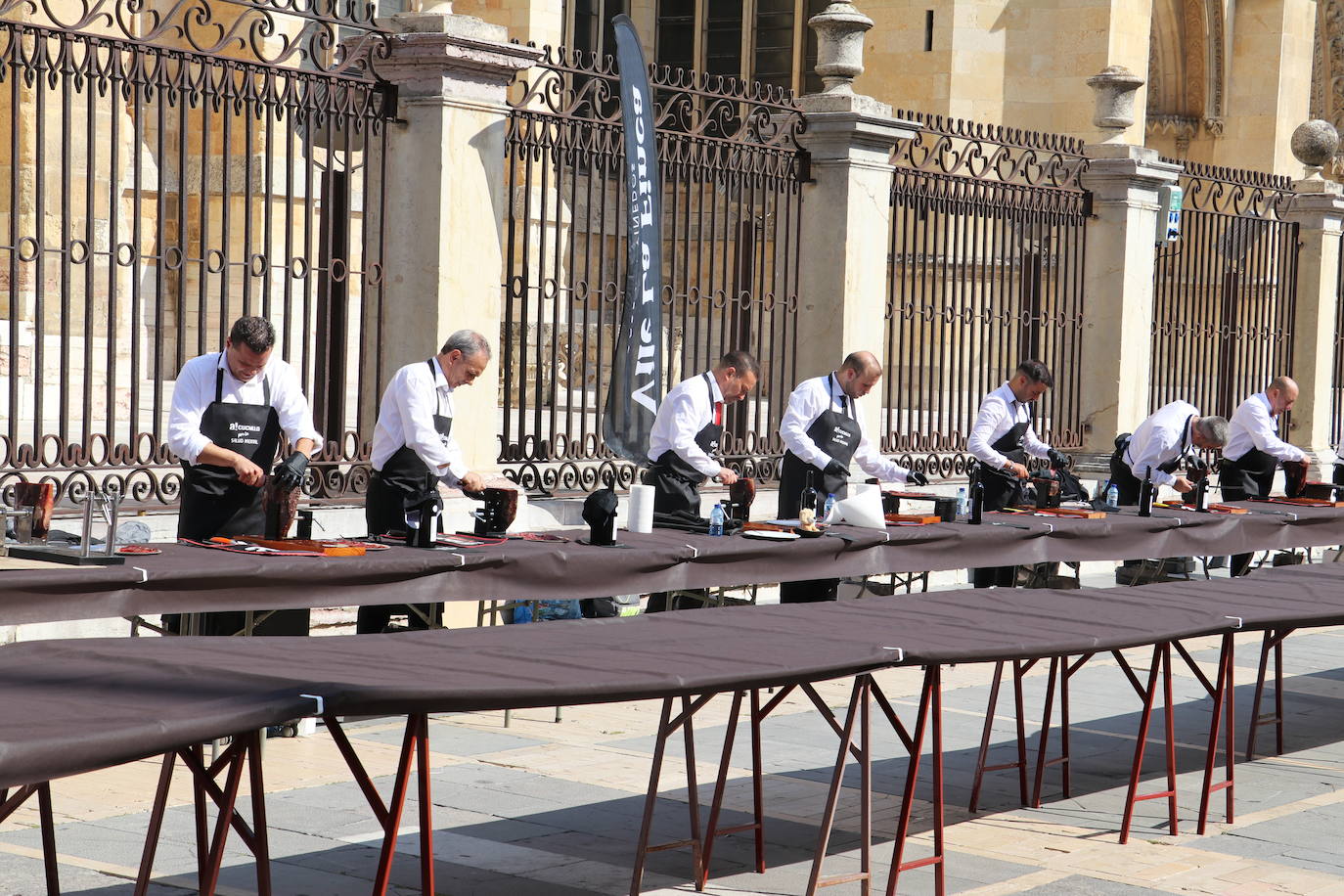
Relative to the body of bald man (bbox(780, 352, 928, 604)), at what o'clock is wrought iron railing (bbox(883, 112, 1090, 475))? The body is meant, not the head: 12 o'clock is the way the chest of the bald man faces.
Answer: The wrought iron railing is roughly at 8 o'clock from the bald man.

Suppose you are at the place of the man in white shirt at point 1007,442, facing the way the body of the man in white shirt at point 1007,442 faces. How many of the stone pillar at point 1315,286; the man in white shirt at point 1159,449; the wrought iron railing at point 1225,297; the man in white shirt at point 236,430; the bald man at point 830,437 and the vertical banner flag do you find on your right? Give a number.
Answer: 3

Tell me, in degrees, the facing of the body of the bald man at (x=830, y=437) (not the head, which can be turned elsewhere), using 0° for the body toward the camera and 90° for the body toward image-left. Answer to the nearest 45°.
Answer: approximately 315°

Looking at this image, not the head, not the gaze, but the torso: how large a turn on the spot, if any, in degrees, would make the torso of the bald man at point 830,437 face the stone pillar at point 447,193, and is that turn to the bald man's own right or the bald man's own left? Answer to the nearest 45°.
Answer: approximately 135° to the bald man's own right

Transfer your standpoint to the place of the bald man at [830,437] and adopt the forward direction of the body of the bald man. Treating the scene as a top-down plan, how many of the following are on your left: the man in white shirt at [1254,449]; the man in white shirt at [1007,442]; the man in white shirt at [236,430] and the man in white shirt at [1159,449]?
3

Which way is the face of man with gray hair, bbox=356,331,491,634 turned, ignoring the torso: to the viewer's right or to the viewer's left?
to the viewer's right

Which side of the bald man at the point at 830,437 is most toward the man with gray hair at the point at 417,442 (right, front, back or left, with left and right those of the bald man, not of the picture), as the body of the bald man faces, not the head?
right

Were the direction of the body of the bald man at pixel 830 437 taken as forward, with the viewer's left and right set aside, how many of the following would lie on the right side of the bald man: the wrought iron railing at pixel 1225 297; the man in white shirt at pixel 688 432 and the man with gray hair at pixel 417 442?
2

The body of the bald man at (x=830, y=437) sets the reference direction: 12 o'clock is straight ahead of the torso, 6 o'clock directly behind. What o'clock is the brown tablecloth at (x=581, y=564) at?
The brown tablecloth is roughly at 2 o'clock from the bald man.
